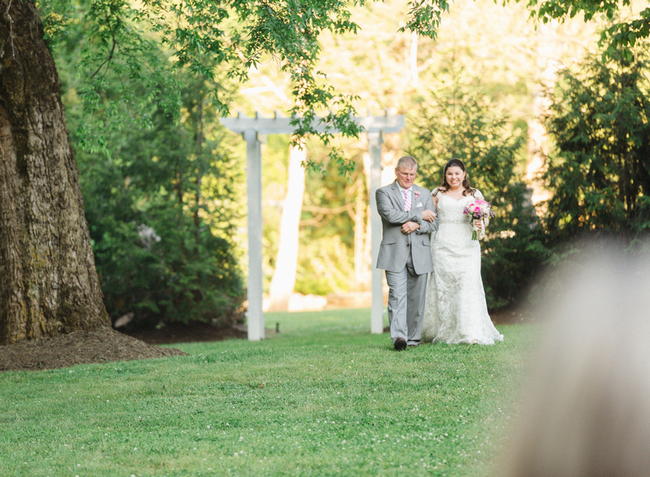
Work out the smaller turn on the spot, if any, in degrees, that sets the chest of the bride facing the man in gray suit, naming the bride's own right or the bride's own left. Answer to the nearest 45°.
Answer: approximately 45° to the bride's own right

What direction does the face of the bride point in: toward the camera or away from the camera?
toward the camera

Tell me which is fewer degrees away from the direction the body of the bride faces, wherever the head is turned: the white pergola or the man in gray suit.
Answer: the man in gray suit

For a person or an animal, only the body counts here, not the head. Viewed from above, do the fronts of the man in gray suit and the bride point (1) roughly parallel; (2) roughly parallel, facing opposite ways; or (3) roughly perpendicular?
roughly parallel

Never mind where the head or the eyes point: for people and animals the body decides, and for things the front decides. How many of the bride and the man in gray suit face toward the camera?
2

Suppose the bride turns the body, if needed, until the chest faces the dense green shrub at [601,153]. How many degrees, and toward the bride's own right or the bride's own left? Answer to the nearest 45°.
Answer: approximately 135° to the bride's own left

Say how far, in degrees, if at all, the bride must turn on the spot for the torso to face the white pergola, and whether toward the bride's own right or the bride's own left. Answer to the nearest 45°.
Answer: approximately 135° to the bride's own right

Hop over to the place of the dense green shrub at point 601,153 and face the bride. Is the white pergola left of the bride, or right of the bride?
right

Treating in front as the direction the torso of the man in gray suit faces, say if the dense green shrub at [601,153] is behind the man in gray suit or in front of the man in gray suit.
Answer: behind

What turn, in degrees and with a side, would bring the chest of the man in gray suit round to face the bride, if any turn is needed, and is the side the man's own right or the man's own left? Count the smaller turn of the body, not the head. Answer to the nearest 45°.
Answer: approximately 135° to the man's own left

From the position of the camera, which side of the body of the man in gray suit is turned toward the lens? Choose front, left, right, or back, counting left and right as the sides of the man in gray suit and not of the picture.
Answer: front

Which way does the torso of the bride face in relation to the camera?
toward the camera

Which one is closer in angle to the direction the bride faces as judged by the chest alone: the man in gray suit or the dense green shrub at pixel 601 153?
the man in gray suit

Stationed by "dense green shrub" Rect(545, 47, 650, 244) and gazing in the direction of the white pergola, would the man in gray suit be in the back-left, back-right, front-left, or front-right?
front-left
